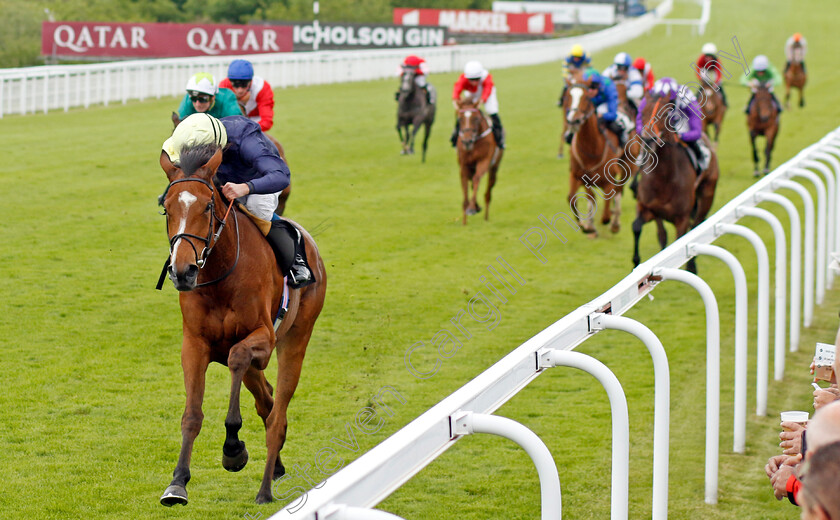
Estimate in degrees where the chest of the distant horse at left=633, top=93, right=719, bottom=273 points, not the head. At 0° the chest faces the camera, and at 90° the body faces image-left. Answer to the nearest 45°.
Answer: approximately 45°

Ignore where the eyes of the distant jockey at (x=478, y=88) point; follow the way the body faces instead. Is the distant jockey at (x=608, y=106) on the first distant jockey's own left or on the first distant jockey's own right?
on the first distant jockey's own left

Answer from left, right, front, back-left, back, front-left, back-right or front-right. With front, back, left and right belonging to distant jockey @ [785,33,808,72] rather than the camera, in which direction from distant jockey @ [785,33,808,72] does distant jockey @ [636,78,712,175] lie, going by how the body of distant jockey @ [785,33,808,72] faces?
front

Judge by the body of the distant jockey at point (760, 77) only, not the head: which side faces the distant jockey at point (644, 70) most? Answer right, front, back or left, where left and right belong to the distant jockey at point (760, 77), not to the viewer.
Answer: right

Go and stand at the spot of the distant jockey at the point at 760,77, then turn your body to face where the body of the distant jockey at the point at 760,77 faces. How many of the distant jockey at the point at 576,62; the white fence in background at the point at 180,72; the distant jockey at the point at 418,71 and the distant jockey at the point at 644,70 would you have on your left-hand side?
0

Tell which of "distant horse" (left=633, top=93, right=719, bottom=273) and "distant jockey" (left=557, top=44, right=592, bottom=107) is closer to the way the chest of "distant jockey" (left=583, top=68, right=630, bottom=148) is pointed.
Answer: the distant horse

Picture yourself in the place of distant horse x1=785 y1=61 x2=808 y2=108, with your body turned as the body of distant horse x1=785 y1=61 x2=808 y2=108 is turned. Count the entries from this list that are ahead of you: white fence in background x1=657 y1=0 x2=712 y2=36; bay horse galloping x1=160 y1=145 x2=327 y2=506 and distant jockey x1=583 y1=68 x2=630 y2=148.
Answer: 2

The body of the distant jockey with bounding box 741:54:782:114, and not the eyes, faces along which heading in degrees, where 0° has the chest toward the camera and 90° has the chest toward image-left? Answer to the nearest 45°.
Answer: approximately 0°

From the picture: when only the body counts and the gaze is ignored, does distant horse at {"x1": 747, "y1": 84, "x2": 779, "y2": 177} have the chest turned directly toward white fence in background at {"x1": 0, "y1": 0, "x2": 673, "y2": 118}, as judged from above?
no

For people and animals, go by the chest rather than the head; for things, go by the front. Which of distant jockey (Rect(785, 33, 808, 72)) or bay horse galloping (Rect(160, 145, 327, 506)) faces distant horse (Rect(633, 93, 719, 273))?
the distant jockey

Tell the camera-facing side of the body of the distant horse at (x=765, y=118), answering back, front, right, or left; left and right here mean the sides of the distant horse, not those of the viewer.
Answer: front

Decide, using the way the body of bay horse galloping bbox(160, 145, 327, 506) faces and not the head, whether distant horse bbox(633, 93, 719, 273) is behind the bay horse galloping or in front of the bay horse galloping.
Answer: behind

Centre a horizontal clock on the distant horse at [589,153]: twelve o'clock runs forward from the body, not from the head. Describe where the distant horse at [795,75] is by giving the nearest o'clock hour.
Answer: the distant horse at [795,75] is roughly at 5 o'clock from the distant horse at [589,153].

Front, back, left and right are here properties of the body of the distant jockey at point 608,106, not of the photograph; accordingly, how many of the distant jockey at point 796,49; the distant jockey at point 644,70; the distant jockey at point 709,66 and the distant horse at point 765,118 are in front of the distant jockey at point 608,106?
0

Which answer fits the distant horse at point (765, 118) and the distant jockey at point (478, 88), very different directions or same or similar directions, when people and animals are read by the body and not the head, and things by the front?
same or similar directions

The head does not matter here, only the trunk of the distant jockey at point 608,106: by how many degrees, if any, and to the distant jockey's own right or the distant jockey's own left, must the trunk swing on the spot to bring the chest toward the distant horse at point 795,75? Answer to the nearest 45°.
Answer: approximately 135° to the distant jockey's own right

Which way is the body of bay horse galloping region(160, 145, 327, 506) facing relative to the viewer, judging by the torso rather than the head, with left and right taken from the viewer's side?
facing the viewer and to the left of the viewer

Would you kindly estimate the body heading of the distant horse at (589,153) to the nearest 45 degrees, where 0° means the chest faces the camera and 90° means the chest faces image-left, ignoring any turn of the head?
approximately 45°

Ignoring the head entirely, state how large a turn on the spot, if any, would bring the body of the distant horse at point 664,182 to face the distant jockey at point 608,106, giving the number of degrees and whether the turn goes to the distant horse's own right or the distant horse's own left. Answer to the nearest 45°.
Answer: approximately 135° to the distant horse's own right

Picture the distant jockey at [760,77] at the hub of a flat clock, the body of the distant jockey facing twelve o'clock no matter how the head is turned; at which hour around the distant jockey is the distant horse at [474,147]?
The distant horse is roughly at 1 o'clock from the distant jockey.
